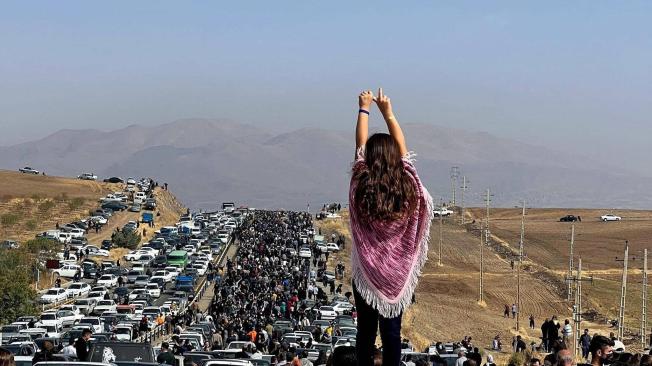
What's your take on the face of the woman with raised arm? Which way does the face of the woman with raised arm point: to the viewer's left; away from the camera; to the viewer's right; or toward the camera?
away from the camera

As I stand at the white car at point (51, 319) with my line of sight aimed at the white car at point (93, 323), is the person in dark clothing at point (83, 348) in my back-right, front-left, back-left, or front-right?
front-right

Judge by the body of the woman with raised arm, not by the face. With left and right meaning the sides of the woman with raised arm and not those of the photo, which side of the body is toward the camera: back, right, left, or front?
back

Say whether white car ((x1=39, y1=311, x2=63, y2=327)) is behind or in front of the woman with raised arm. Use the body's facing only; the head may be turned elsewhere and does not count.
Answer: in front

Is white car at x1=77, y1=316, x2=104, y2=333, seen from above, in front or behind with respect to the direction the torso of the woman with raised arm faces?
in front
